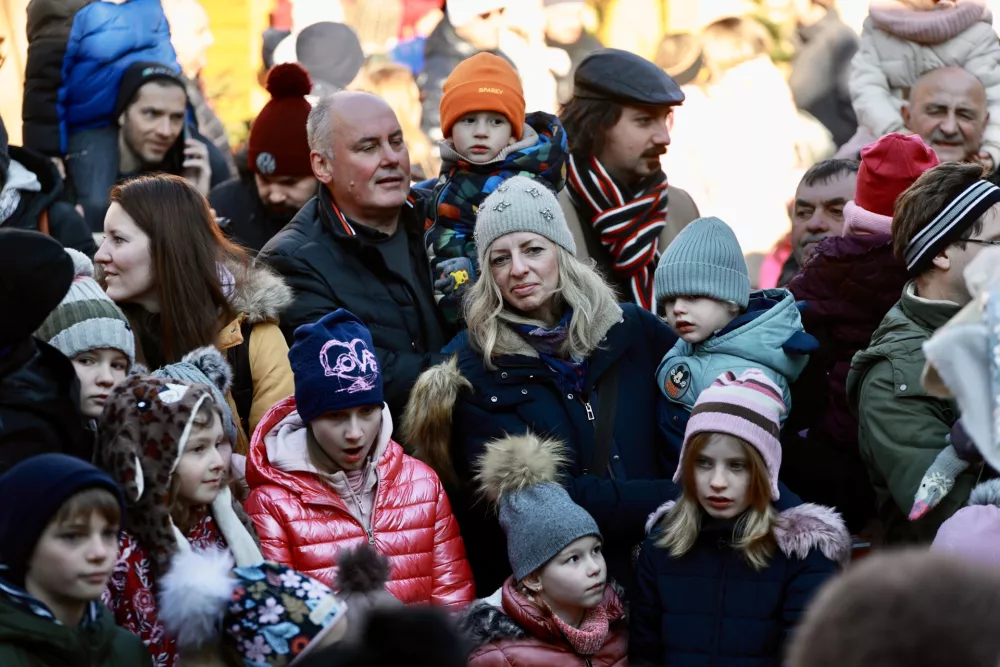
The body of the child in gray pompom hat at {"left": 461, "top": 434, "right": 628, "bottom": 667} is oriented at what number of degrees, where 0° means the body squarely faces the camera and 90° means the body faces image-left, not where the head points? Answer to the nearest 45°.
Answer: approximately 315°

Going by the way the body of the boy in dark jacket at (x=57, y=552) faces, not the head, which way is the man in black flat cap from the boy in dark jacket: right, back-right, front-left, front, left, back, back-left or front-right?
left

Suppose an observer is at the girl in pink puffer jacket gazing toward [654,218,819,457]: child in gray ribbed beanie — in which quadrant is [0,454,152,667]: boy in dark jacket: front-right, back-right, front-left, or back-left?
back-right

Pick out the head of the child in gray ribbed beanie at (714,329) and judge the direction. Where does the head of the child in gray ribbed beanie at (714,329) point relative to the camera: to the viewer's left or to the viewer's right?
to the viewer's left

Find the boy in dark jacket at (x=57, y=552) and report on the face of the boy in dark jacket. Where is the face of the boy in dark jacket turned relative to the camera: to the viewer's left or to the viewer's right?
to the viewer's right

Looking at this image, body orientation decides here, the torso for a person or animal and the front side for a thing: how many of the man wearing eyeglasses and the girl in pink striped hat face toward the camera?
1

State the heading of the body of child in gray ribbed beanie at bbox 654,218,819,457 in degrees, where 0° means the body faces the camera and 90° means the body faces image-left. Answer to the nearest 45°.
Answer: approximately 45°

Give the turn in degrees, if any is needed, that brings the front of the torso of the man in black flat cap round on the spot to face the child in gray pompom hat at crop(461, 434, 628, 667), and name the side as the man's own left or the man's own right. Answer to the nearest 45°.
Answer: approximately 45° to the man's own right

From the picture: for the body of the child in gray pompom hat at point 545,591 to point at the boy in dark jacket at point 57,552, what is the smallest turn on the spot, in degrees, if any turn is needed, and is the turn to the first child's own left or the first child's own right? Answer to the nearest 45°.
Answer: approximately 90° to the first child's own right

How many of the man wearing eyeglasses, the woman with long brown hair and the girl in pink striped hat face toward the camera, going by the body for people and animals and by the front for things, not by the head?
1

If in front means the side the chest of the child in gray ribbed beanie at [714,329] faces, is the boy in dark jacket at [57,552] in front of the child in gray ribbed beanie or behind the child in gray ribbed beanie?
in front
